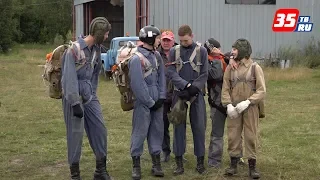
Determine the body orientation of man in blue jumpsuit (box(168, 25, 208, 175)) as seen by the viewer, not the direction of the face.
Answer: toward the camera

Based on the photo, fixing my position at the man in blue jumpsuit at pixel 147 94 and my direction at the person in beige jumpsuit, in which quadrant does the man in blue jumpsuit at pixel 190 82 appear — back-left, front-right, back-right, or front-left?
front-left

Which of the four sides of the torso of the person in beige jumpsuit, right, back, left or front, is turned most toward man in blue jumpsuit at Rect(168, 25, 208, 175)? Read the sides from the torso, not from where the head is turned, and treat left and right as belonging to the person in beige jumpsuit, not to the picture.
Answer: right

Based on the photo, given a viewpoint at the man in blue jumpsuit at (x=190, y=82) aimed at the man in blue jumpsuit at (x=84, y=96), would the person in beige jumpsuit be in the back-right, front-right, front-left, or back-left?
back-left

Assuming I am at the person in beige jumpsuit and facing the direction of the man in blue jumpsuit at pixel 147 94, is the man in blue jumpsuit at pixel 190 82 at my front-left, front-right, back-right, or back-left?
front-right

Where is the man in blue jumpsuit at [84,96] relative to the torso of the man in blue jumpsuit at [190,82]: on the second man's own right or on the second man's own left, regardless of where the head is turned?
on the second man's own right

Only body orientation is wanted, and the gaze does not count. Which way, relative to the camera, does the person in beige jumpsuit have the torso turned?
toward the camera

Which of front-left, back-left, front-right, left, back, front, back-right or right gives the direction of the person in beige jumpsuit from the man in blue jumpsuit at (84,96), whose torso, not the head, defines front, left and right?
front-left

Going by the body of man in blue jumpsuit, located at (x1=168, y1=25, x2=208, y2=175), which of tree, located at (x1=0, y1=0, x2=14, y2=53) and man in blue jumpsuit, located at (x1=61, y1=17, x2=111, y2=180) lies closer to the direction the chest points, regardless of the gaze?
the man in blue jumpsuit

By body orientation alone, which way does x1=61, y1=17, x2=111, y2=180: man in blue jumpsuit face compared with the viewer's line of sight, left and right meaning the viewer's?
facing the viewer and to the right of the viewer

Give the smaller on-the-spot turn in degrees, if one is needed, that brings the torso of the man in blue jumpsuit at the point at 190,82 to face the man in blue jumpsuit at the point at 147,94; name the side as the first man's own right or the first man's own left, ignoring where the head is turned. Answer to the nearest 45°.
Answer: approximately 45° to the first man's own right
